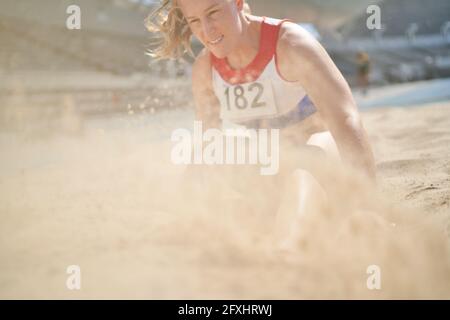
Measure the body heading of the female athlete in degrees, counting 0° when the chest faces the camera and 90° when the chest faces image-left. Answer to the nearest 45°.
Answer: approximately 45°
